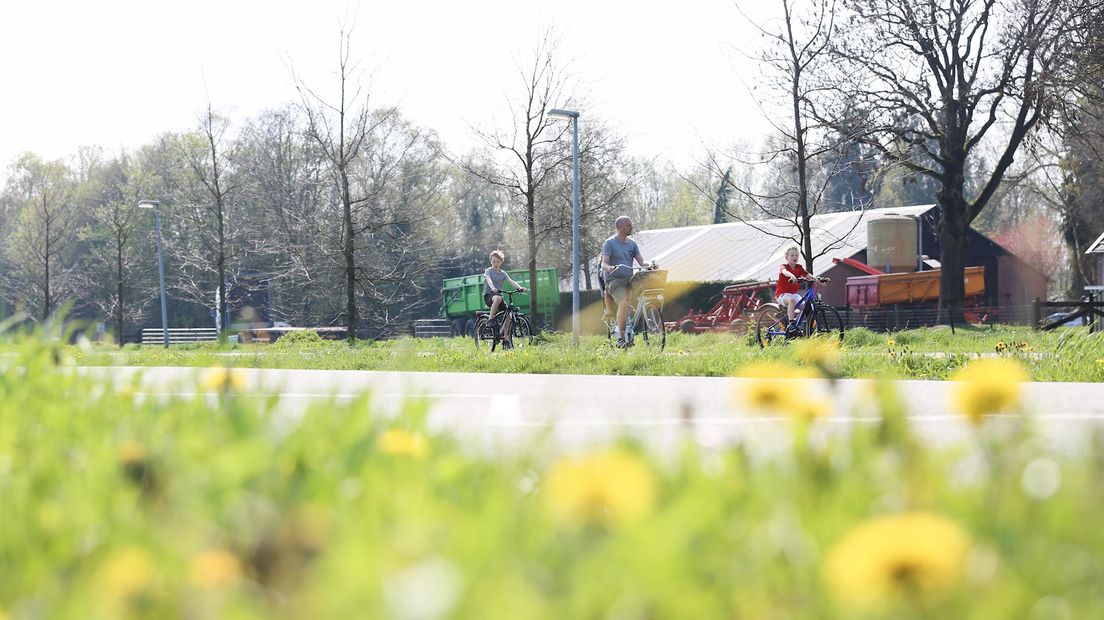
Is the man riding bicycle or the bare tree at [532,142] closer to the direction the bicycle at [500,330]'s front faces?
the man riding bicycle

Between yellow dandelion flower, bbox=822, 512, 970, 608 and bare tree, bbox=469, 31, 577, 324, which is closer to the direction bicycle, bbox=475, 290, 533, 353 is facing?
the yellow dandelion flower

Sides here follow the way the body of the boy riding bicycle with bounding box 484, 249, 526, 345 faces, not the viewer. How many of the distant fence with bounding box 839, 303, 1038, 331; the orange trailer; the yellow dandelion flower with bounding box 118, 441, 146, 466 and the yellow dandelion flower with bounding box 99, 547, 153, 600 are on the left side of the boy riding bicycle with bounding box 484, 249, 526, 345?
2

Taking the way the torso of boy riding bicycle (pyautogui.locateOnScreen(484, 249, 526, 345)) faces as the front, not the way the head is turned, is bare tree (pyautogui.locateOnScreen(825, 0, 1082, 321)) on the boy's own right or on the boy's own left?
on the boy's own left

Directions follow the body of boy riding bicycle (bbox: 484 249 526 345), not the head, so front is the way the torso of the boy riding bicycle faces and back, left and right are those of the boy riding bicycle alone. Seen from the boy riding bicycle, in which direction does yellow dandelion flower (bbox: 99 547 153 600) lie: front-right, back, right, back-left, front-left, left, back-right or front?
front-right

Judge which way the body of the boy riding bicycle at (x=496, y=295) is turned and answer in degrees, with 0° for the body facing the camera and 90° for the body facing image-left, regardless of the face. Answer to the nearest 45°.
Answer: approximately 315°

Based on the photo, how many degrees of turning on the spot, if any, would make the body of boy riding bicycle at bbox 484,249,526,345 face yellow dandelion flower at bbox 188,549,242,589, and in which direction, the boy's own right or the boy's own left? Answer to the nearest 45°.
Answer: approximately 45° to the boy's own right

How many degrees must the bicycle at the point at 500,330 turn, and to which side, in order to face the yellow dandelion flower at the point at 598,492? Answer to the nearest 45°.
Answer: approximately 45° to its right

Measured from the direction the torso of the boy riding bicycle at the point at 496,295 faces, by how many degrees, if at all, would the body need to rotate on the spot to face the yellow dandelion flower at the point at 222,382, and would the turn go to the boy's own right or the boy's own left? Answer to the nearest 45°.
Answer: approximately 45° to the boy's own right
